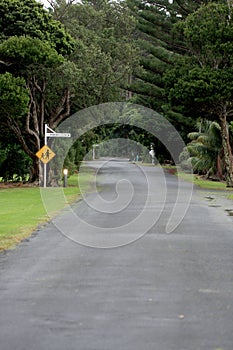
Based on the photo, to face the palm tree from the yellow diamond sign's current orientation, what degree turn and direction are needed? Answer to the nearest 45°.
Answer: approximately 135° to its left

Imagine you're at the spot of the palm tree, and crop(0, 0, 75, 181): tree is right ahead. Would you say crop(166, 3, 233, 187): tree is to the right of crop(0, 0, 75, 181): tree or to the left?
left

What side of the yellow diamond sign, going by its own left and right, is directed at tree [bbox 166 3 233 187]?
left

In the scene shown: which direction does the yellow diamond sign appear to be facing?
toward the camera
